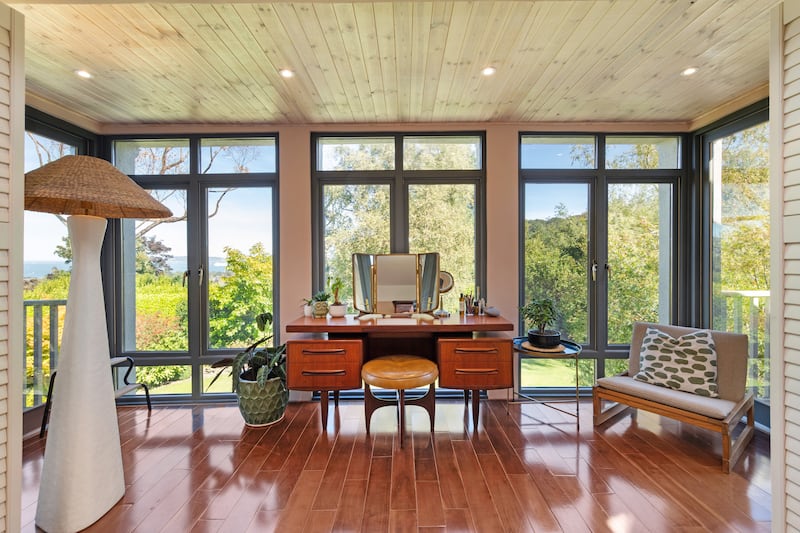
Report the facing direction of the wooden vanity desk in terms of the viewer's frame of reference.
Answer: facing the viewer

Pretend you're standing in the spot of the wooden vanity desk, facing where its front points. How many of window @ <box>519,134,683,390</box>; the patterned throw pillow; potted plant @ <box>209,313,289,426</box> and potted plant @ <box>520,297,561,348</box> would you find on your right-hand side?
1

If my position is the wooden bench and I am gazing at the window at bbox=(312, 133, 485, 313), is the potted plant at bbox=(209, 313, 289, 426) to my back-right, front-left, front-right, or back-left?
front-left

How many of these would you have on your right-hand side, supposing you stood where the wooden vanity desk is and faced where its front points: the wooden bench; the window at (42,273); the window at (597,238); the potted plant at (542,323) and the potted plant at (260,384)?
2

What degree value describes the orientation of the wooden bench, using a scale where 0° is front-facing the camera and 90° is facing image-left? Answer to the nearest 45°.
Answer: approximately 45°

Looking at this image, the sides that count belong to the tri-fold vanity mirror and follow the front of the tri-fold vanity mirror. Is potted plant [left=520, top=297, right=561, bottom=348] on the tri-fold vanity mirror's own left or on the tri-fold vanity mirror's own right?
on the tri-fold vanity mirror's own left

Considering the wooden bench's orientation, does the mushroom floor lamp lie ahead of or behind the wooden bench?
ahead

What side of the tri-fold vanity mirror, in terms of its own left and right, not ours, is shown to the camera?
front

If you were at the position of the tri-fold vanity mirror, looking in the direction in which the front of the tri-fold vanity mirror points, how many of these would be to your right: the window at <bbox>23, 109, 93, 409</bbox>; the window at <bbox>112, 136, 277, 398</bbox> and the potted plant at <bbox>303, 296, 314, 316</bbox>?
3

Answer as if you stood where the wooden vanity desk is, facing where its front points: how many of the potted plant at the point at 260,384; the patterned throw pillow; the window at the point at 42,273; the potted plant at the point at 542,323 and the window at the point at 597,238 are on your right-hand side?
2

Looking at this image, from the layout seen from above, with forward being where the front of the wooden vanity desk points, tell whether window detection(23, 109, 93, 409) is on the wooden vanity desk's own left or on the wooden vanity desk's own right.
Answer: on the wooden vanity desk's own right
